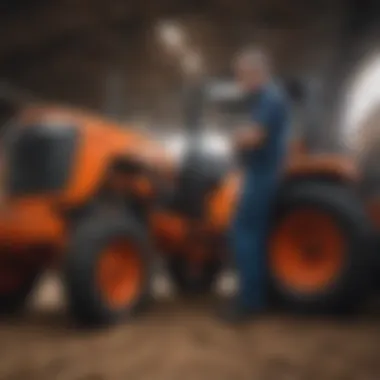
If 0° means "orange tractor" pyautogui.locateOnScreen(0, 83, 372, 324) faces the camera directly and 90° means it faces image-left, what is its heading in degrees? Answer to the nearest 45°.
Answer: approximately 45°

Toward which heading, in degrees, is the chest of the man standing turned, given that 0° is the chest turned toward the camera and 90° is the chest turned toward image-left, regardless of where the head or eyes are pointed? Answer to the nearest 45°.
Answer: approximately 90°
